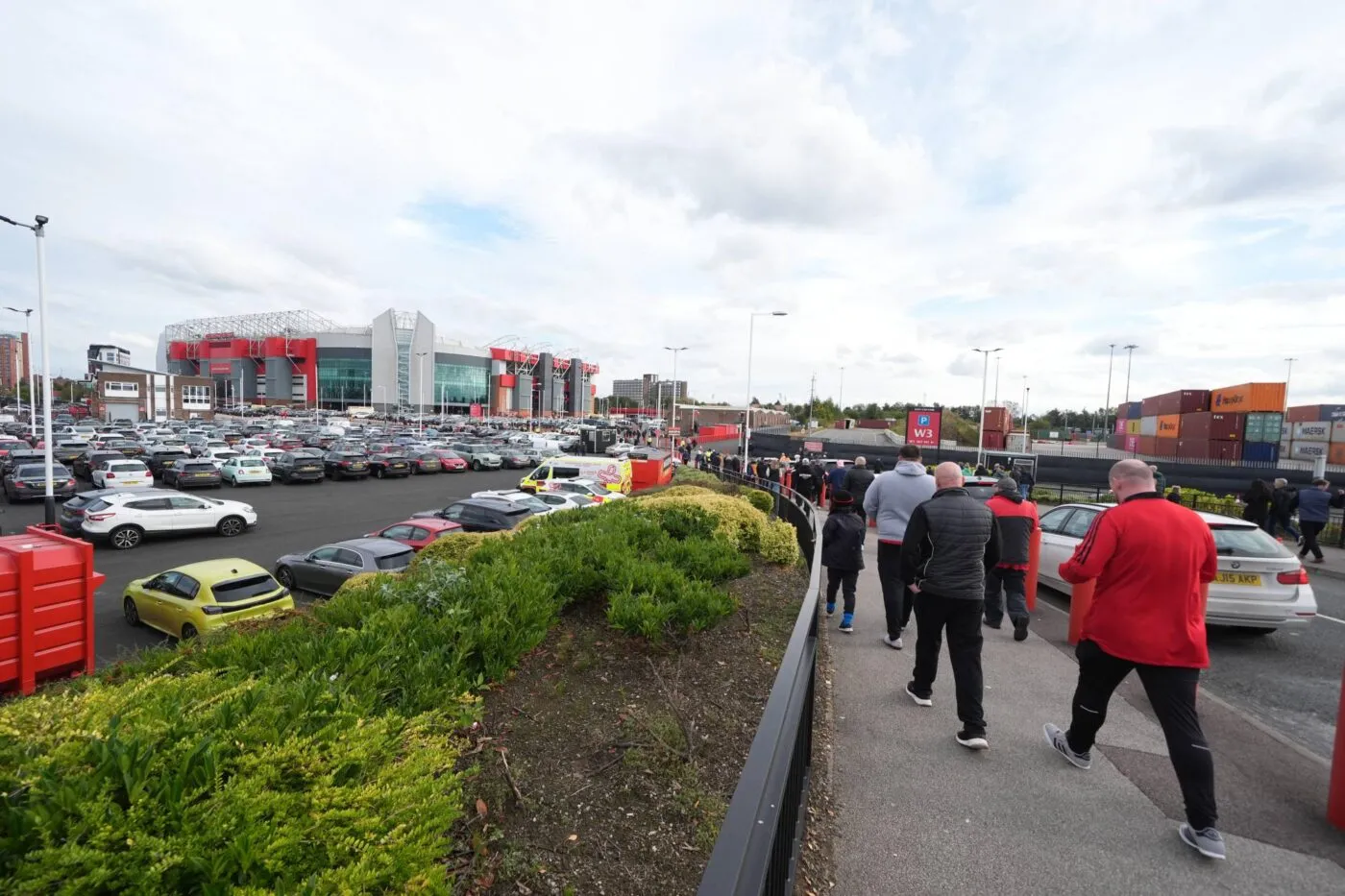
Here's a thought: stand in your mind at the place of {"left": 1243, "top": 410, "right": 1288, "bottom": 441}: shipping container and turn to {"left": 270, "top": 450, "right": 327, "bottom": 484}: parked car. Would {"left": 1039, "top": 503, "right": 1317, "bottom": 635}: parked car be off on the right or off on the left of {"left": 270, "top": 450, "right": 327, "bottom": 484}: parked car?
left

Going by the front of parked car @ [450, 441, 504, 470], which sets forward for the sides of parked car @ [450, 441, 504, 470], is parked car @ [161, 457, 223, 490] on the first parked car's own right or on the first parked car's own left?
on the first parked car's own right

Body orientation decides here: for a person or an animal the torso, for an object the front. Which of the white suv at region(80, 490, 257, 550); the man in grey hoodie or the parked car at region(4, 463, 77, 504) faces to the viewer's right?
the white suv

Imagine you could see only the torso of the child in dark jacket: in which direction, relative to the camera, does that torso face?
away from the camera

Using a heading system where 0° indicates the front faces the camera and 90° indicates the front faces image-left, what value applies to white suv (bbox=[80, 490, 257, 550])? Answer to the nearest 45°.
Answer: approximately 270°

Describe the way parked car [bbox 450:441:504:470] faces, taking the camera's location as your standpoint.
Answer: facing the viewer and to the right of the viewer

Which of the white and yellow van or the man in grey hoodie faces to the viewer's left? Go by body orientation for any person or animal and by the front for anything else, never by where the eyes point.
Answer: the white and yellow van

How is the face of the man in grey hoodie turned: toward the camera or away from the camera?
away from the camera

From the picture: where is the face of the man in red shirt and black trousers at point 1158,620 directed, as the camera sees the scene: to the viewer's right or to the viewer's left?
to the viewer's left

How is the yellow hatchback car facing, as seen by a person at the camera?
facing away from the viewer and to the left of the viewer

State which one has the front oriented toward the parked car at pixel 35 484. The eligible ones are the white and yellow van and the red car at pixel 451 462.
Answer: the white and yellow van

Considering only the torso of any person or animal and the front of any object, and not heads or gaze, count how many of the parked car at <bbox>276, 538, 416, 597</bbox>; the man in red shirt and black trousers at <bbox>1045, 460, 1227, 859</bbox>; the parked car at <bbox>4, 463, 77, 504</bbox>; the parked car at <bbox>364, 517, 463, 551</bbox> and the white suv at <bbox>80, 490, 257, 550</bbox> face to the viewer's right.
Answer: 1

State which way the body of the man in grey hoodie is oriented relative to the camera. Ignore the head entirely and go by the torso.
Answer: away from the camera

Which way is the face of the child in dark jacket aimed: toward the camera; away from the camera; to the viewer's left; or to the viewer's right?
away from the camera
